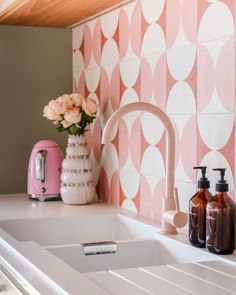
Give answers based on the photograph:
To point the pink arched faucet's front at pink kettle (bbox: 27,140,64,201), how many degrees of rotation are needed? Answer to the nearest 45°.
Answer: approximately 45° to its right

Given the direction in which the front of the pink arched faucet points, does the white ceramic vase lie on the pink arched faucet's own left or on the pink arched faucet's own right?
on the pink arched faucet's own right

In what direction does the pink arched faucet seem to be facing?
to the viewer's left
